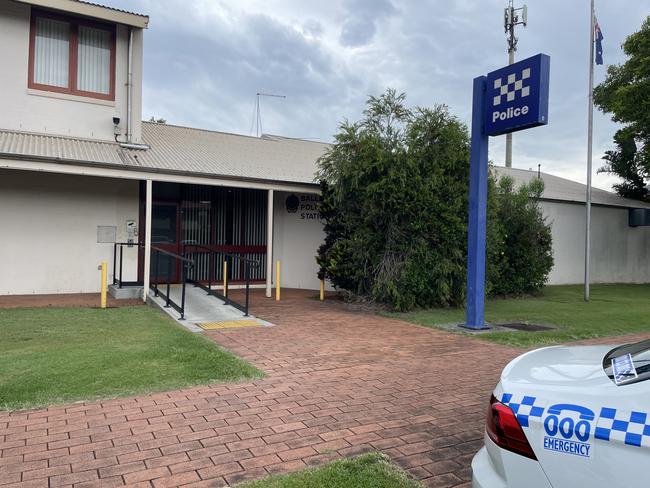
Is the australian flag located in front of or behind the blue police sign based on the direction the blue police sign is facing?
behind

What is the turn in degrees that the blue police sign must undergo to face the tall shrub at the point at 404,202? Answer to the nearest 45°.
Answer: approximately 90° to its right

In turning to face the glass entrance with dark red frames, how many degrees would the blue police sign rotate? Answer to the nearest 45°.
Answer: approximately 45° to its right

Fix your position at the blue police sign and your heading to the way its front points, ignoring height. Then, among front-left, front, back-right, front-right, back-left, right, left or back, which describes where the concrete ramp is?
front-right

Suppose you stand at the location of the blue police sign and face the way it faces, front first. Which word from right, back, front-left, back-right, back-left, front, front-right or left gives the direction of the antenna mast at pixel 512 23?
back-right

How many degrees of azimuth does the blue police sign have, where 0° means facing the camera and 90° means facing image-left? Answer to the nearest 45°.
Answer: approximately 45°

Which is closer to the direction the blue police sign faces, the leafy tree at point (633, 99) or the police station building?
the police station building

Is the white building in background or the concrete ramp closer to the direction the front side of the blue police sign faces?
the concrete ramp

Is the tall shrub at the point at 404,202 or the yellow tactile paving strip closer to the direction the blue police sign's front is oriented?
the yellow tactile paving strip

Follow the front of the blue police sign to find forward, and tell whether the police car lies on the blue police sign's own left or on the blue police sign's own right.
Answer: on the blue police sign's own left

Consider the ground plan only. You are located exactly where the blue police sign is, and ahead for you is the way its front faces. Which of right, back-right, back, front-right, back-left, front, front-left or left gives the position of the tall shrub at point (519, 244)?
back-right
